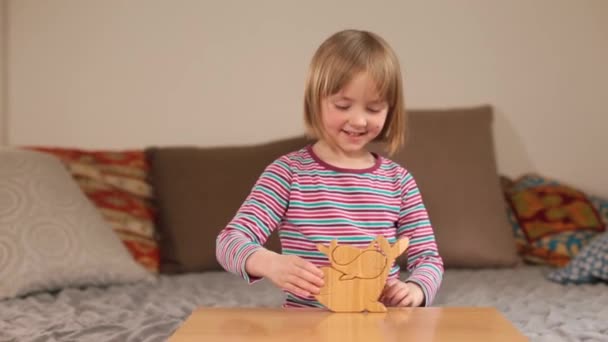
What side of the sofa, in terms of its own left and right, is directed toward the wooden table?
front

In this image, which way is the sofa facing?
toward the camera

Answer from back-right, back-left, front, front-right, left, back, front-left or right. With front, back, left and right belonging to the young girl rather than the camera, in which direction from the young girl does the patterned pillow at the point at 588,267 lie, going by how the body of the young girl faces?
back-left

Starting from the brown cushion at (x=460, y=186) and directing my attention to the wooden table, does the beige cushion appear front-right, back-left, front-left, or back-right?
front-right

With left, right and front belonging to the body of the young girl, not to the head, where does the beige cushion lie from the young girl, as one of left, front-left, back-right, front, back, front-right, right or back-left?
back-right

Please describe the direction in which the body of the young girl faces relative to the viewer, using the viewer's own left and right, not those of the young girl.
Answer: facing the viewer

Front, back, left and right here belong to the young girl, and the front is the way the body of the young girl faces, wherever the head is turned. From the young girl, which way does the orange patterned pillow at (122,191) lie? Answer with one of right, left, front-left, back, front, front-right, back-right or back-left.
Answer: back-right

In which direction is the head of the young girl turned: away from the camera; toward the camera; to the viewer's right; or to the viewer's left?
toward the camera
